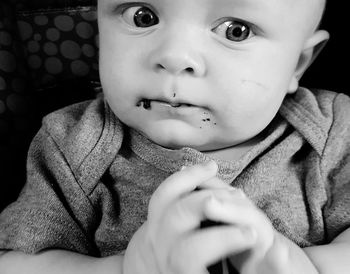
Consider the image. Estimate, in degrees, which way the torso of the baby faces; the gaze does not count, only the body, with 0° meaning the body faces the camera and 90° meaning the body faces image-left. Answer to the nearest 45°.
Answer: approximately 0°
